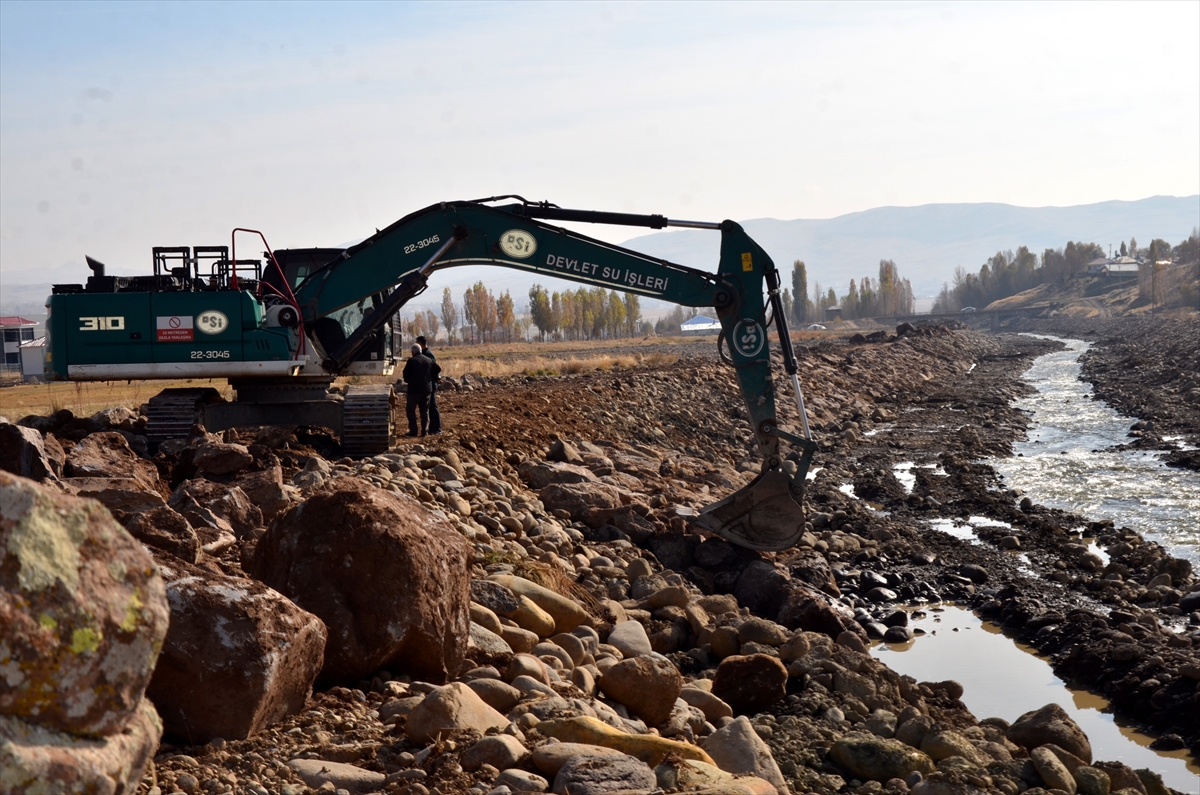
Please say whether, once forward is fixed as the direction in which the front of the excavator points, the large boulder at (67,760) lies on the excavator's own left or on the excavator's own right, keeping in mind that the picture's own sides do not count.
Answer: on the excavator's own right

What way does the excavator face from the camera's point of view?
to the viewer's right

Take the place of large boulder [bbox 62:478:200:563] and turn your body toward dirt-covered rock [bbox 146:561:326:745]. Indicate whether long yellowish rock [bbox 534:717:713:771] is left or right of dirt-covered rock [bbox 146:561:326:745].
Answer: left

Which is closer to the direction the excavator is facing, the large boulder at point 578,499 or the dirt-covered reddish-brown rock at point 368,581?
the large boulder

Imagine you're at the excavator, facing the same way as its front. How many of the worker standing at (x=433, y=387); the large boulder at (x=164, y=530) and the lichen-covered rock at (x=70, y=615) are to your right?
2

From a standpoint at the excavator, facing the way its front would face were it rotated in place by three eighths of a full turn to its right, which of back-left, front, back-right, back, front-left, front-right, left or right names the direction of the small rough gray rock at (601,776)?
front-left

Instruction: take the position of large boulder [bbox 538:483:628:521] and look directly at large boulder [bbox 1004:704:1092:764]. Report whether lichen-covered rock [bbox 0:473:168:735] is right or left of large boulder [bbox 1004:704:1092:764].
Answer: right

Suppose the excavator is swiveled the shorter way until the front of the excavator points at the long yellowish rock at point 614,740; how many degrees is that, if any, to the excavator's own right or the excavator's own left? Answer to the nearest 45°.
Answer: approximately 90° to the excavator's own right

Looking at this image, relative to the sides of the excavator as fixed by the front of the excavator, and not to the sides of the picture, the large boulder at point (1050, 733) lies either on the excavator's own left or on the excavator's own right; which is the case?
on the excavator's own right

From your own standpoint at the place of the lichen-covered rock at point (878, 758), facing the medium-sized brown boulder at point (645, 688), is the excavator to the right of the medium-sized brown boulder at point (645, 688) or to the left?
right

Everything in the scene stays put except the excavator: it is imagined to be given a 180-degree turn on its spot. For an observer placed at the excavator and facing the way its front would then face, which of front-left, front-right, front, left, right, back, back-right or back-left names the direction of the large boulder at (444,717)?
left

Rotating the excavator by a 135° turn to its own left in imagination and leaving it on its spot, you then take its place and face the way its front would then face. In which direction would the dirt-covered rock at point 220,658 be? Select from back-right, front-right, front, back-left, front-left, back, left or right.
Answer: back-left

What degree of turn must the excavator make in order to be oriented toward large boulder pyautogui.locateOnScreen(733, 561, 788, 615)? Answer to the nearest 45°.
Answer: approximately 45° to its right

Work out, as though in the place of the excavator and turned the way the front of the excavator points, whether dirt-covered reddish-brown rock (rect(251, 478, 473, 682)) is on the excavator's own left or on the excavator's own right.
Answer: on the excavator's own right

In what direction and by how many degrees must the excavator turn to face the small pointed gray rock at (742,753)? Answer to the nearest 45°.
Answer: approximately 90° to its right

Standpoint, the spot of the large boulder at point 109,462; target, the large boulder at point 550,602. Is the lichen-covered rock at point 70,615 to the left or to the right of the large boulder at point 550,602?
right

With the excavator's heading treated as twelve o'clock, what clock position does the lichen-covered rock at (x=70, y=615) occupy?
The lichen-covered rock is roughly at 3 o'clock from the excavator.

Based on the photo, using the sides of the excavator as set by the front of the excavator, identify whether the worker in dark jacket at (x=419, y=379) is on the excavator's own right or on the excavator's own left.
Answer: on the excavator's own left

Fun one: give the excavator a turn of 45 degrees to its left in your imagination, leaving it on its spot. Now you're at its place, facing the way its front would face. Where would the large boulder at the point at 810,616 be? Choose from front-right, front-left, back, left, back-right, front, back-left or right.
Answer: right
